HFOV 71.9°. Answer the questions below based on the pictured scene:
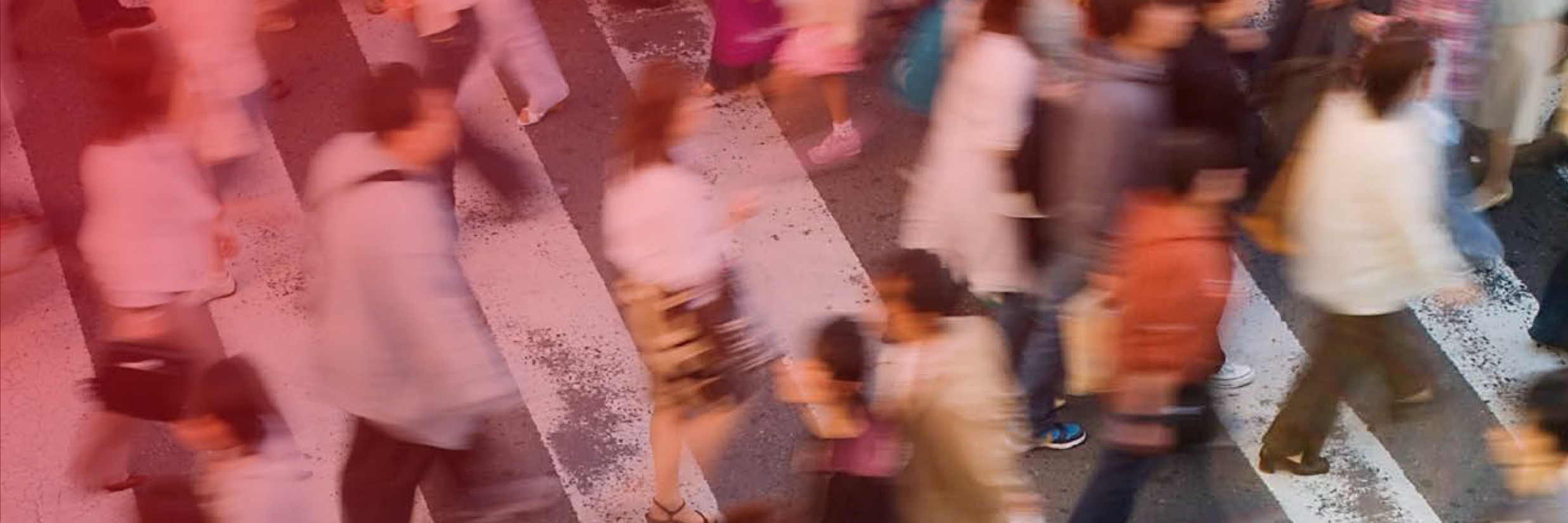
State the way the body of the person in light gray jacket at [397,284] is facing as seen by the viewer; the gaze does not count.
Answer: to the viewer's right

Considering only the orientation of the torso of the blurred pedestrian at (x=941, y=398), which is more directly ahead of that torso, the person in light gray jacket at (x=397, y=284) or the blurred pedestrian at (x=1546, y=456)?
the person in light gray jacket

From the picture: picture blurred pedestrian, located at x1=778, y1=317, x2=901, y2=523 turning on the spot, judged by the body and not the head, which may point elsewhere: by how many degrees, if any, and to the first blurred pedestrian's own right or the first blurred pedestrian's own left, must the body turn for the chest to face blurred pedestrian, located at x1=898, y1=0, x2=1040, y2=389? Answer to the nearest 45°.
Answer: approximately 90° to the first blurred pedestrian's own right

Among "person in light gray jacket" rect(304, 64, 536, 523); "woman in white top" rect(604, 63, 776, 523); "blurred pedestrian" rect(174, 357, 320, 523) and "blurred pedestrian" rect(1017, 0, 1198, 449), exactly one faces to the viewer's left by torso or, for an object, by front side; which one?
"blurred pedestrian" rect(174, 357, 320, 523)

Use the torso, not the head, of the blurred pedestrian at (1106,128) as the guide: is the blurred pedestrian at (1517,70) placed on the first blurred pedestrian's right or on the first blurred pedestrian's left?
on the first blurred pedestrian's left

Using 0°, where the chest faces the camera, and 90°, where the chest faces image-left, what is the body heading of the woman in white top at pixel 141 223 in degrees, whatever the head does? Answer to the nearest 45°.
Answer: approximately 225°

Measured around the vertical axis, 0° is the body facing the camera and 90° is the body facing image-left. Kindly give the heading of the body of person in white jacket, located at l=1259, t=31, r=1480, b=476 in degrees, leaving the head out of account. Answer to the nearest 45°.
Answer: approximately 225°

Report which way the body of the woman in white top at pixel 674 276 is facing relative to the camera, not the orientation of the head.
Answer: to the viewer's right

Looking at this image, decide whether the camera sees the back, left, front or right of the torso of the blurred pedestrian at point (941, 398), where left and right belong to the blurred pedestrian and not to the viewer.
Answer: left

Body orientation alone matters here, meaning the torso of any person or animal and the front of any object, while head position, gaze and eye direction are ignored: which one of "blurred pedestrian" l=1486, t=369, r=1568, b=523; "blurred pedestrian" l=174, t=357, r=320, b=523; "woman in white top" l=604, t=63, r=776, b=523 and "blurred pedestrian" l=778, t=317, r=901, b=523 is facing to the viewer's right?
the woman in white top
